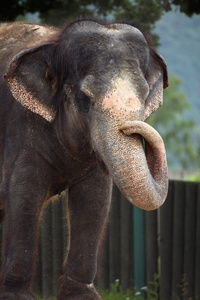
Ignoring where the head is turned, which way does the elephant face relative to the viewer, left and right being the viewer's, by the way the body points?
facing the viewer and to the right of the viewer

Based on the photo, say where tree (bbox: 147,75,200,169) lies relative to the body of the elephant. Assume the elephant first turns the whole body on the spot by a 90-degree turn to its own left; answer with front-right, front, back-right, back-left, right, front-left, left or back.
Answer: front-left
